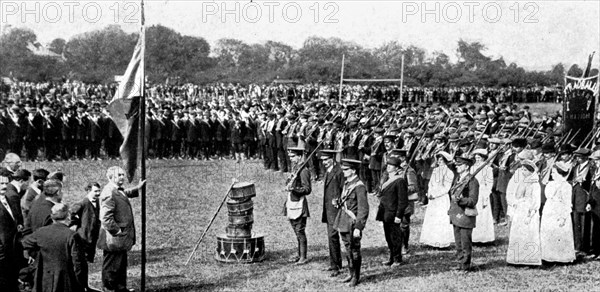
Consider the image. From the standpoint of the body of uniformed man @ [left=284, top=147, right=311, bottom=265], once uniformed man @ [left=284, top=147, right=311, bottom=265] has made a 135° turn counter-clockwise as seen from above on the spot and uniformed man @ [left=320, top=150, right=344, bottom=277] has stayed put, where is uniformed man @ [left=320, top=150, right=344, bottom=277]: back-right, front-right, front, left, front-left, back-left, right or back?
front

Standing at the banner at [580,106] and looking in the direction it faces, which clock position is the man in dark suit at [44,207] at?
The man in dark suit is roughly at 1 o'clock from the banner.

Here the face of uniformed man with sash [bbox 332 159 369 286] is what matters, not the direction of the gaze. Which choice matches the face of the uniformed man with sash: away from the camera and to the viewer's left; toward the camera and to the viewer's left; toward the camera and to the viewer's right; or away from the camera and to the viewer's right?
toward the camera and to the viewer's left

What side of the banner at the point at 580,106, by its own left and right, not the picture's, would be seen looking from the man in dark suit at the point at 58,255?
front

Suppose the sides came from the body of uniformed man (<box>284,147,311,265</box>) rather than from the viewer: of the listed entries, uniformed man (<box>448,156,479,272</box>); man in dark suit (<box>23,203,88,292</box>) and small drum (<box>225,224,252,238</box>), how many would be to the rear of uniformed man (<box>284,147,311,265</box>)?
1

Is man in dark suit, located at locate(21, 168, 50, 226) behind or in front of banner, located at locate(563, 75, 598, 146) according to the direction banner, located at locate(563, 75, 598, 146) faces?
in front

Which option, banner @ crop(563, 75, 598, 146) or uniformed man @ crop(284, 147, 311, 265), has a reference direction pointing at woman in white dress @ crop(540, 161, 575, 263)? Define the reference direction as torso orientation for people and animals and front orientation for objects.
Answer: the banner

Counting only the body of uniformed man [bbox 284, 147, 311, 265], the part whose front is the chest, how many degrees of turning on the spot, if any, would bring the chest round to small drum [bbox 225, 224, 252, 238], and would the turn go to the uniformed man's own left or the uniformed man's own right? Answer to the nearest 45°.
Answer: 0° — they already face it

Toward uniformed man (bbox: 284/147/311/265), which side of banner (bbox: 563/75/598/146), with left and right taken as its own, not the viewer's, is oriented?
front

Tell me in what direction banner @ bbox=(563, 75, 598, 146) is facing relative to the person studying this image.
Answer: facing the viewer

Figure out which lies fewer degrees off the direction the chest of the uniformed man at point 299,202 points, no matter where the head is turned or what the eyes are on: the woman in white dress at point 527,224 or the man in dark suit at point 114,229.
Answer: the man in dark suit

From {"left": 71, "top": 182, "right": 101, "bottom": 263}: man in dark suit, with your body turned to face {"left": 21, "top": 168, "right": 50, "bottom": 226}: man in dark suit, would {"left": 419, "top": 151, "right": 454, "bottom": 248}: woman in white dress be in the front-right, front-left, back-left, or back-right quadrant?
back-right
